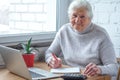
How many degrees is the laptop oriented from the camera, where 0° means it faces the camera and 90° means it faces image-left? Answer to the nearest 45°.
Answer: approximately 225°

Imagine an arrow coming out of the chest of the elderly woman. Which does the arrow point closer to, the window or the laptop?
the laptop

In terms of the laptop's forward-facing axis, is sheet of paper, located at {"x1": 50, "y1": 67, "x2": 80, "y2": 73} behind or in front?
in front

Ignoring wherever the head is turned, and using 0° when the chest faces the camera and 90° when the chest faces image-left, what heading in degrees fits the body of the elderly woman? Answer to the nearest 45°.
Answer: approximately 45°
